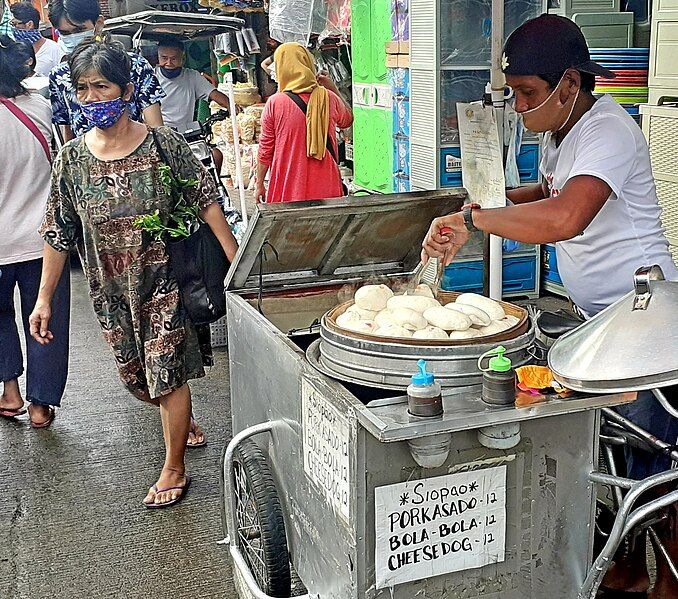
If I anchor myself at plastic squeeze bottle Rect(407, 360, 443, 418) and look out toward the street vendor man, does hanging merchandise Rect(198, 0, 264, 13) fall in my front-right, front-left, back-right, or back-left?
front-left

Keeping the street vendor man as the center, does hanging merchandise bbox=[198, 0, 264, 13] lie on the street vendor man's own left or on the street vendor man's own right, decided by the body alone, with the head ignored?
on the street vendor man's own right

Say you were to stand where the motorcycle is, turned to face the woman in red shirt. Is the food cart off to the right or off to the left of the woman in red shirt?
right

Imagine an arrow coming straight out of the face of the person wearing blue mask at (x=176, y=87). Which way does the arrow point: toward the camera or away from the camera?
toward the camera

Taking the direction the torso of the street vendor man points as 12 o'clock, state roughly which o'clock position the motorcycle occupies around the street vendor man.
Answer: The motorcycle is roughly at 2 o'clock from the street vendor man.

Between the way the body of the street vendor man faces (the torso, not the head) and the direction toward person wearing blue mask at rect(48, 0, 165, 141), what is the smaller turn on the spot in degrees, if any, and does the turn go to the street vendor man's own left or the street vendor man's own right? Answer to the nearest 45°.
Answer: approximately 45° to the street vendor man's own right

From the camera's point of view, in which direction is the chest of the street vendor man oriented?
to the viewer's left

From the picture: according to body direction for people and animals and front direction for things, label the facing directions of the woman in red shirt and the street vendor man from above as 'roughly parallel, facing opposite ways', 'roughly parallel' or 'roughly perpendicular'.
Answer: roughly perpendicular

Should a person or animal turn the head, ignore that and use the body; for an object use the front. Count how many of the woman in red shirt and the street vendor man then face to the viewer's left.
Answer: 1
